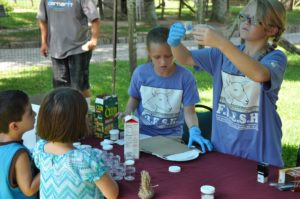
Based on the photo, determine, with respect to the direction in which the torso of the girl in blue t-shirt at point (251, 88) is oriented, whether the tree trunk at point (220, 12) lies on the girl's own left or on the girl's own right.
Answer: on the girl's own right

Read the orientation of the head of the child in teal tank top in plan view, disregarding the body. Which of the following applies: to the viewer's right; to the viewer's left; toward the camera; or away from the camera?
to the viewer's right

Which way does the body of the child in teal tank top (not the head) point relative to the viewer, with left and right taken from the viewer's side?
facing away from the viewer and to the right of the viewer

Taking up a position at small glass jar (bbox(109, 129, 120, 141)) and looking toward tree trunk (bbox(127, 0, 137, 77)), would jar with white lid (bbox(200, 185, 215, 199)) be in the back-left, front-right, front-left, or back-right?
back-right

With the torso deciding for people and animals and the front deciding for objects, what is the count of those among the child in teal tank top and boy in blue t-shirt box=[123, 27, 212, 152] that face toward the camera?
1

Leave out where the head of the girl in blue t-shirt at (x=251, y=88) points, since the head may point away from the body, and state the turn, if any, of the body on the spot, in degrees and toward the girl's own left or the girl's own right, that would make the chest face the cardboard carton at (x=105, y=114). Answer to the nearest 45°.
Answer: approximately 45° to the girl's own right

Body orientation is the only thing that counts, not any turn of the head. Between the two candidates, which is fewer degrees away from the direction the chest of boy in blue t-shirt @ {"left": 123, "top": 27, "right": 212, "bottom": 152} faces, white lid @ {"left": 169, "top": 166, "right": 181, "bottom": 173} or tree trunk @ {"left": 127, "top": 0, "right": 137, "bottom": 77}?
the white lid

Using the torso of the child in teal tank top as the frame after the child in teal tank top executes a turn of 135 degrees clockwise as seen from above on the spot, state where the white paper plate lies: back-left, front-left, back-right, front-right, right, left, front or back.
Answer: left

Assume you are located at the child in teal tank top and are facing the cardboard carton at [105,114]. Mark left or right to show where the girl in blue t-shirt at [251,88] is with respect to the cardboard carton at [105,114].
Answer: right

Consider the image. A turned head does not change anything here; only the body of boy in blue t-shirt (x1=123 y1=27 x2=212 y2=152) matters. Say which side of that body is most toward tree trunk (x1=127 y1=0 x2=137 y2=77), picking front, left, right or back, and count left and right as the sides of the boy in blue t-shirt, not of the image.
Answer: back

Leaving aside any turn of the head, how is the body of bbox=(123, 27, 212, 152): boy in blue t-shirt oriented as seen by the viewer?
toward the camera

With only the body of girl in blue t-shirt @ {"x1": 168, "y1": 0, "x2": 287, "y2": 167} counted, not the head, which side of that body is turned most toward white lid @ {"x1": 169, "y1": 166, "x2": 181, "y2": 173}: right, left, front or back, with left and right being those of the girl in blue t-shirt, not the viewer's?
front

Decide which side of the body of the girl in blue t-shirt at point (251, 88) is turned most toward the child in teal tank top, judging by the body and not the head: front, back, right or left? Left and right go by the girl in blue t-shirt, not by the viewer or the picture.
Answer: front

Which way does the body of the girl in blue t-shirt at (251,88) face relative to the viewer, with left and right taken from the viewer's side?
facing the viewer and to the left of the viewer

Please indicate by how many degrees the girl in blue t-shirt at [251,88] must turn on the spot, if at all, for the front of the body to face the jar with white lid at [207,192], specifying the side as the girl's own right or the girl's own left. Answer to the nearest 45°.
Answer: approximately 45° to the girl's own left

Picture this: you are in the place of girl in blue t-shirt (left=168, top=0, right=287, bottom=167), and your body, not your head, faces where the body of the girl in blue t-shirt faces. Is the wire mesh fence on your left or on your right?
on your right
